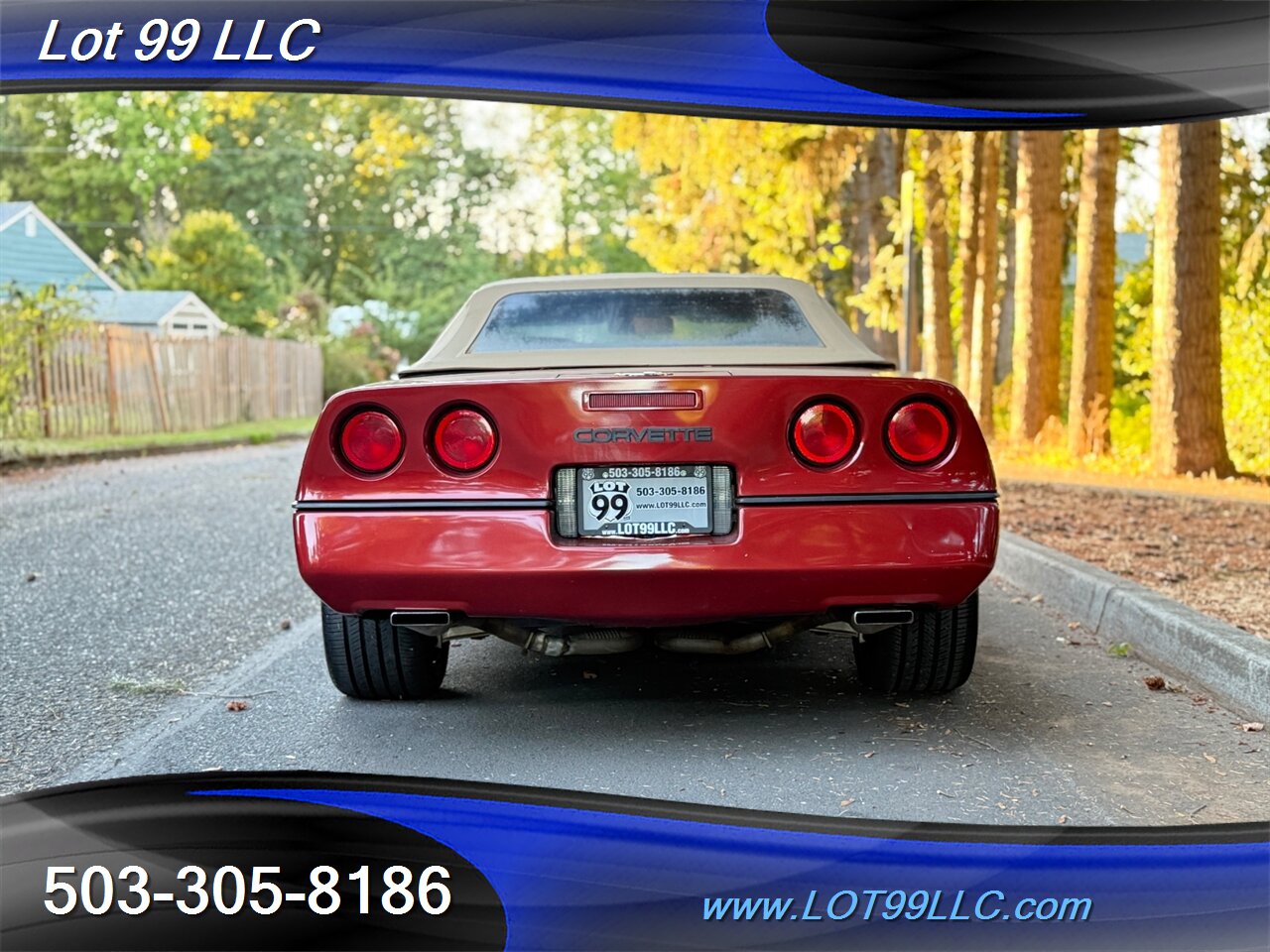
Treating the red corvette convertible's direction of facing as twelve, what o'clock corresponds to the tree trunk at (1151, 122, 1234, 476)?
The tree trunk is roughly at 1 o'clock from the red corvette convertible.

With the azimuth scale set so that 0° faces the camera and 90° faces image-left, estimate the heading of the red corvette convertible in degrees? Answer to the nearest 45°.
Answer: approximately 180°

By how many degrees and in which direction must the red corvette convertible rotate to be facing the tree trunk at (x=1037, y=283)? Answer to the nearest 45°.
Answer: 0° — it already faces it

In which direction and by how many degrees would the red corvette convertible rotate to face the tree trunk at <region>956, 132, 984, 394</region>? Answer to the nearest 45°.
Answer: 0° — it already faces it

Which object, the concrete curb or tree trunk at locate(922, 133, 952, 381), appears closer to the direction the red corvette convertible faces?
the tree trunk

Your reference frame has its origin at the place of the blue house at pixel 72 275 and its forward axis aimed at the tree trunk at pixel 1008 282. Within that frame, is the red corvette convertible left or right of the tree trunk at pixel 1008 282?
right
